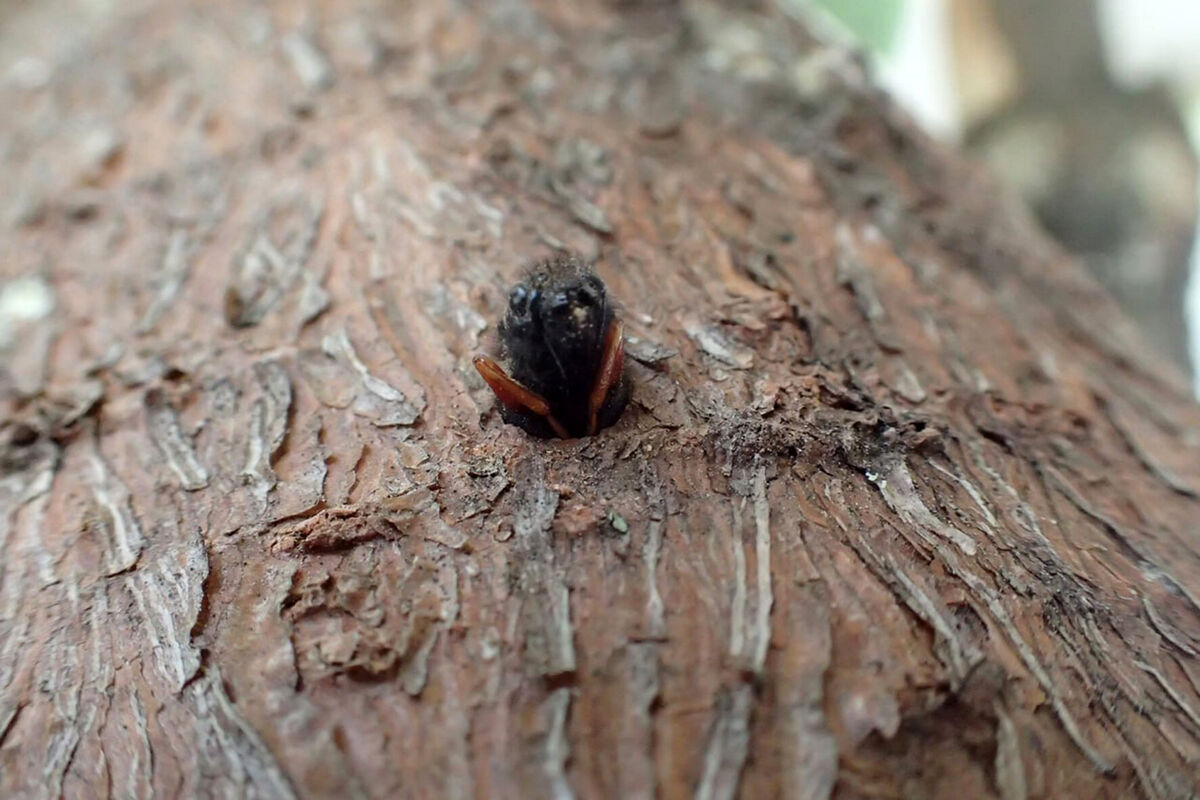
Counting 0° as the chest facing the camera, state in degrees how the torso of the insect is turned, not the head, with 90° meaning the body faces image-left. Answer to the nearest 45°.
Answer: approximately 0°
